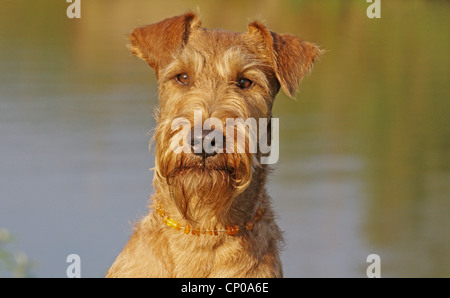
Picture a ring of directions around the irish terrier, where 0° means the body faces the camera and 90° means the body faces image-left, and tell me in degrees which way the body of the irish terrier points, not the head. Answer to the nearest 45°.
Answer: approximately 0°
